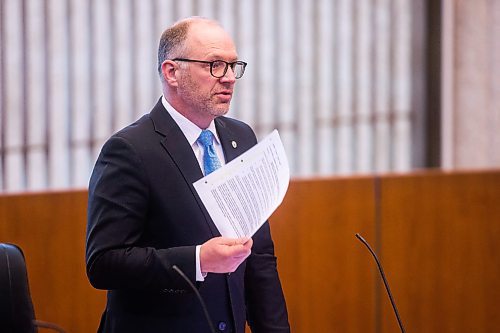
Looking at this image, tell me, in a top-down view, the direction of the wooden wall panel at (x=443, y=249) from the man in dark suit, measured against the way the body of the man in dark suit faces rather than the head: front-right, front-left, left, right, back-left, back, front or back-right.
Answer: left

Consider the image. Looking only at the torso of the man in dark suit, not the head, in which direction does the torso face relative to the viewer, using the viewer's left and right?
facing the viewer and to the right of the viewer

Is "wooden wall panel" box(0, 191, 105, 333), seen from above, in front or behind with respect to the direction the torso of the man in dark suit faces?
behind

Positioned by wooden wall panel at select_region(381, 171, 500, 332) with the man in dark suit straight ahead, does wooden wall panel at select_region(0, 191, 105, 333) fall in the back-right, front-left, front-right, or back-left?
front-right

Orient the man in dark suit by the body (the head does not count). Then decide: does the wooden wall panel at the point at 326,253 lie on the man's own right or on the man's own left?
on the man's own left
